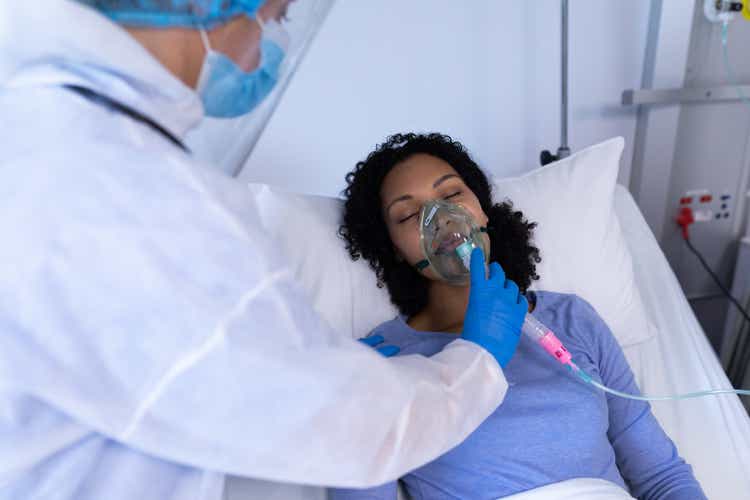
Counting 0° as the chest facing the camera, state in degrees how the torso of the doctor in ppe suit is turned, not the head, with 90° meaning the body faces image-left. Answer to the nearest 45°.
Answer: approximately 225°

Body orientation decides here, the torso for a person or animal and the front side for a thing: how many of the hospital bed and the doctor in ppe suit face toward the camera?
1

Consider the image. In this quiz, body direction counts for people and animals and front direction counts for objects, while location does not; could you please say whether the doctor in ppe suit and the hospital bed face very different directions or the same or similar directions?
very different directions

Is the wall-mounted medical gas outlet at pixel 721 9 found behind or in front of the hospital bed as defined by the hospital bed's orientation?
behind

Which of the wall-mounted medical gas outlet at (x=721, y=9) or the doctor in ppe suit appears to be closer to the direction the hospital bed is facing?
the doctor in ppe suit

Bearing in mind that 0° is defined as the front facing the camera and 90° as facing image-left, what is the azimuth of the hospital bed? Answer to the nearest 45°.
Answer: approximately 0°
